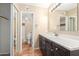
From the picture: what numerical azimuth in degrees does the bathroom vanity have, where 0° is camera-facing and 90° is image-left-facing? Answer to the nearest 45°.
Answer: approximately 45°
